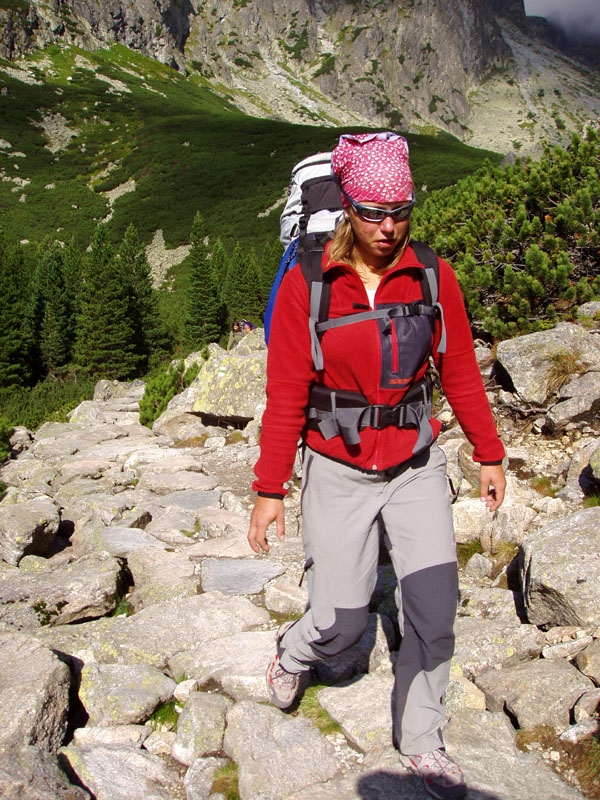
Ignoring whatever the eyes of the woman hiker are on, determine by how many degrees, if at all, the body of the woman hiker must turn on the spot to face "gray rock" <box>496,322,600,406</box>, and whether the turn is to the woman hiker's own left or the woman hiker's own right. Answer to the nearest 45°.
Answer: approximately 135° to the woman hiker's own left

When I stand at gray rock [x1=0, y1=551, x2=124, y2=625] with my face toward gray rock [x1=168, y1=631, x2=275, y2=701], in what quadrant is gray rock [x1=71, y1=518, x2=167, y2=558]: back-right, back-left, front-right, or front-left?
back-left

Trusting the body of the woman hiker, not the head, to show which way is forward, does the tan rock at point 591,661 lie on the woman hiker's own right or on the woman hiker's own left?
on the woman hiker's own left

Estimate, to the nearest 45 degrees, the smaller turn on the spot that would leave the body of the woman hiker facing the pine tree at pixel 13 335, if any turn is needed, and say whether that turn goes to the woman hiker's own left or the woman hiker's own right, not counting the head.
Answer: approximately 180°

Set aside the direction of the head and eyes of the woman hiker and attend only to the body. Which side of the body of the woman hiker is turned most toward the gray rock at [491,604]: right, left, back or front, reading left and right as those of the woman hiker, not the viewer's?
left

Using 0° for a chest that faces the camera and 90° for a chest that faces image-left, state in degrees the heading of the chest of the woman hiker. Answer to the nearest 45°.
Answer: approximately 315°

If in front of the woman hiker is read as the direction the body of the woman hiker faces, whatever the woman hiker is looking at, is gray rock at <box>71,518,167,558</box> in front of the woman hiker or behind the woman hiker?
behind

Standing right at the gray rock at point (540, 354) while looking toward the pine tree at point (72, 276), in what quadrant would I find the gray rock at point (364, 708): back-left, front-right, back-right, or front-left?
back-left
